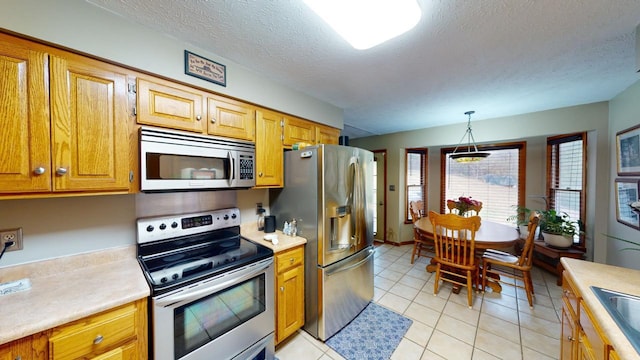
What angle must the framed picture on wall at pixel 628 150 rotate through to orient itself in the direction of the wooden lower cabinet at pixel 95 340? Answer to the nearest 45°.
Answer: approximately 45° to its left

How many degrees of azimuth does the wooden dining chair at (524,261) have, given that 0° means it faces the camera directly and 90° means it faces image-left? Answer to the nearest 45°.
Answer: approximately 135°

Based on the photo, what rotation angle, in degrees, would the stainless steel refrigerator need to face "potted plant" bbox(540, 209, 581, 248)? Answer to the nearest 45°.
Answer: approximately 45° to its left

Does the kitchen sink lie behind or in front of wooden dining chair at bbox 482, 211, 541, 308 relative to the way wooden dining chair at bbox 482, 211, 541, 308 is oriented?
behind

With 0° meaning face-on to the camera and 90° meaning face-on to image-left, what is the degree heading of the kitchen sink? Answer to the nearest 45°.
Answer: approximately 45°

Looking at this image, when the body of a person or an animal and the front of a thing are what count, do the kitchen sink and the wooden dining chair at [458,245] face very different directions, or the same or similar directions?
very different directions

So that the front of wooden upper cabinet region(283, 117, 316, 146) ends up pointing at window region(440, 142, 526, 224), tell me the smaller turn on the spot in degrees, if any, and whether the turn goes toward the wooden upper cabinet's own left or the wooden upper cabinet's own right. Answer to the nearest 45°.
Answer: approximately 45° to the wooden upper cabinet's own left

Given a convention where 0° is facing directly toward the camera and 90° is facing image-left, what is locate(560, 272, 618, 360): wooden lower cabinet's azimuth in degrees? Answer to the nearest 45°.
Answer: approximately 90°

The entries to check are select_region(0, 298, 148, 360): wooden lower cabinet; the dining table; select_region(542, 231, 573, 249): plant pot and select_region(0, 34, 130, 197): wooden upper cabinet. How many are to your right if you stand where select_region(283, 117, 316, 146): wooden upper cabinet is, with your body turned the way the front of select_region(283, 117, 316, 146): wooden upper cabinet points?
2

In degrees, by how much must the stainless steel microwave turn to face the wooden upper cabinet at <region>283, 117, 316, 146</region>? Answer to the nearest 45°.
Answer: approximately 45° to its left
